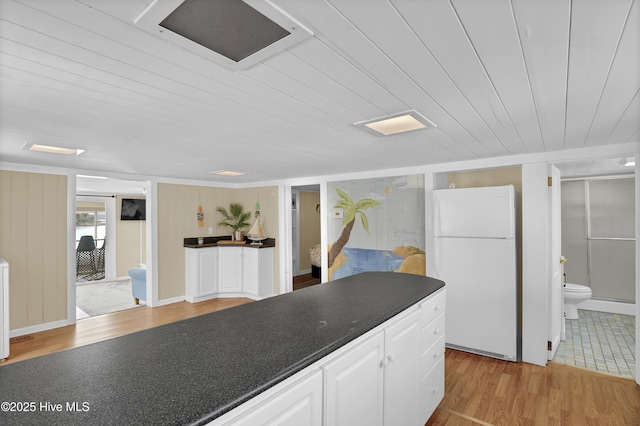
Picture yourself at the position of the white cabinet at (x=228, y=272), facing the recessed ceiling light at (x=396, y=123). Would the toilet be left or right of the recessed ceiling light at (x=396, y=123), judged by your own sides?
left

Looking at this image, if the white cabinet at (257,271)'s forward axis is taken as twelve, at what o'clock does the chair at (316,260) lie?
The chair is roughly at 6 o'clock from the white cabinet.

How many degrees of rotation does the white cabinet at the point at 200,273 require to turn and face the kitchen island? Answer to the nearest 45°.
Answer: approximately 45° to its right

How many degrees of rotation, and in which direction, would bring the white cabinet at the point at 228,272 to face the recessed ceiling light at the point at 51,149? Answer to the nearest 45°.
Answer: approximately 45° to its right

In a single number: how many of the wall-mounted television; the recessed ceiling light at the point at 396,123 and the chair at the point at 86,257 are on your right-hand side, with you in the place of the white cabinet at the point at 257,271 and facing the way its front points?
2

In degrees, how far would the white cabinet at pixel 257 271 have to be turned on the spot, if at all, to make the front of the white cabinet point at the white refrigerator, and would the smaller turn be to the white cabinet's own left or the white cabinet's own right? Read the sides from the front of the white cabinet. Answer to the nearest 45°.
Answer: approximately 90° to the white cabinet's own left

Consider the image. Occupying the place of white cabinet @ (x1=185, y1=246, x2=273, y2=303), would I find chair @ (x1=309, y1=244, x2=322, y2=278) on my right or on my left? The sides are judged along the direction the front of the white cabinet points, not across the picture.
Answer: on my left

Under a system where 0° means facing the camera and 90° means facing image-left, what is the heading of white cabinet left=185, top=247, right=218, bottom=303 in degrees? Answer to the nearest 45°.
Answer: approximately 315°
